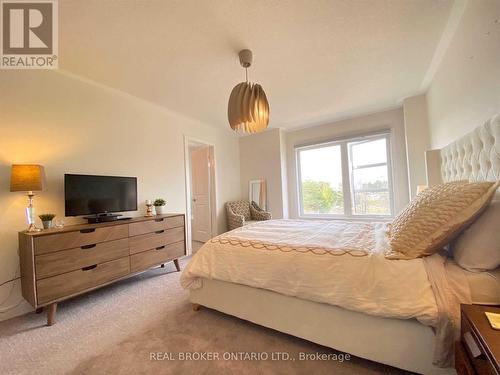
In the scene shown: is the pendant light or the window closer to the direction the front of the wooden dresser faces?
the pendant light

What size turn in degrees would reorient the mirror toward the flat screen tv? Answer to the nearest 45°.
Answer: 0° — it already faces it

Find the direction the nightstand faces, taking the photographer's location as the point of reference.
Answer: facing to the left of the viewer

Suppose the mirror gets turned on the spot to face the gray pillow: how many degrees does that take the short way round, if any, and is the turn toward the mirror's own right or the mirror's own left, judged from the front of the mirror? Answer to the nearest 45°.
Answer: approximately 45° to the mirror's own left

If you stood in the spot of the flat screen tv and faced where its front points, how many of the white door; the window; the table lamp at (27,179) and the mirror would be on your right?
1

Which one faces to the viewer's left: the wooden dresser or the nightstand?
the nightstand

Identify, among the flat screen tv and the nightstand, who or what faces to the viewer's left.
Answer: the nightstand

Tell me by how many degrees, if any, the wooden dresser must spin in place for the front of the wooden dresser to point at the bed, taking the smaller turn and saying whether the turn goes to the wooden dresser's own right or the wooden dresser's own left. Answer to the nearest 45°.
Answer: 0° — it already faces it

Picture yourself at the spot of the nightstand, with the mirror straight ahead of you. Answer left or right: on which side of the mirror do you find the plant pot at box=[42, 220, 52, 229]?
left

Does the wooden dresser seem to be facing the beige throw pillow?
yes

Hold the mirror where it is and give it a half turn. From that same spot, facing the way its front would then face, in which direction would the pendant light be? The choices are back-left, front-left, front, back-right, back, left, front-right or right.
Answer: back-right

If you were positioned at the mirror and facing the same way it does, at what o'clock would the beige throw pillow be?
The beige throw pillow is roughly at 10 o'clock from the mirror.

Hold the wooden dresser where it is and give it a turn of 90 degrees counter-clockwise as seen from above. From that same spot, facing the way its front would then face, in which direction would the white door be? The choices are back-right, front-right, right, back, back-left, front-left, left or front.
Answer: front

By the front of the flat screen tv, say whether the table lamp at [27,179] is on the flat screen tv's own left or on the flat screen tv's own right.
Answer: on the flat screen tv's own right

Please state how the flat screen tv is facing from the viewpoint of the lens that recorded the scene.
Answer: facing the viewer and to the right of the viewer
